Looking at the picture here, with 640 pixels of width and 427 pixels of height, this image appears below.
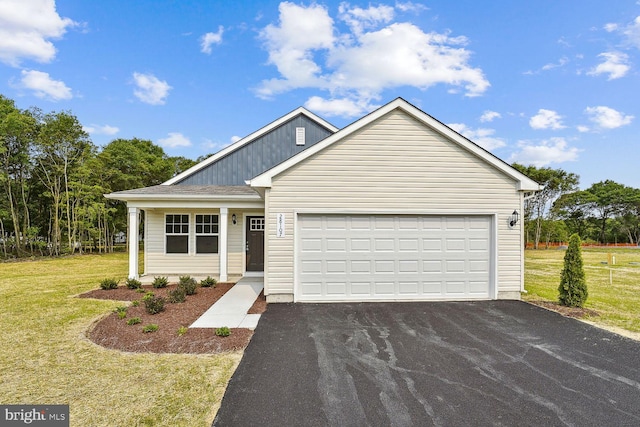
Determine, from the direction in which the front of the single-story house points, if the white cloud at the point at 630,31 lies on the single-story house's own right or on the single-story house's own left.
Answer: on the single-story house's own left

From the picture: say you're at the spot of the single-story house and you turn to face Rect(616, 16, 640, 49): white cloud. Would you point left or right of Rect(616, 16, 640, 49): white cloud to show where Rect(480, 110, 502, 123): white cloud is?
left

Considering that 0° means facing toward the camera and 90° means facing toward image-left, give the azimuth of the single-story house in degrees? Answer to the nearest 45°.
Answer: approximately 0°

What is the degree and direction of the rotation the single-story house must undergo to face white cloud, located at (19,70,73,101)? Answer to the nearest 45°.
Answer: approximately 135° to its right

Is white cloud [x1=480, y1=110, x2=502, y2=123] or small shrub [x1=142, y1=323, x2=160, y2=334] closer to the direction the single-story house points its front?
the small shrub

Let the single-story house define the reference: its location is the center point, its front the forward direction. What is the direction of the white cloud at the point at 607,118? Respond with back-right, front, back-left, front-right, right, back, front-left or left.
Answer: back-left

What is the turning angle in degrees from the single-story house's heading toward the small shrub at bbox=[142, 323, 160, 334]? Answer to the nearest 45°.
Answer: approximately 45° to its right

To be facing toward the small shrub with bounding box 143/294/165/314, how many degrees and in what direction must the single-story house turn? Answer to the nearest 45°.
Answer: approximately 90° to its right

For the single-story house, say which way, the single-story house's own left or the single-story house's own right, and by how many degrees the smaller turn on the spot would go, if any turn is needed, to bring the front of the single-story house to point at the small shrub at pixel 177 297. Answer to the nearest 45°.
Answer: approximately 90° to the single-story house's own right

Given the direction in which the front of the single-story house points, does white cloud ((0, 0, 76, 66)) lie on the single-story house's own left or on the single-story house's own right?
on the single-story house's own right

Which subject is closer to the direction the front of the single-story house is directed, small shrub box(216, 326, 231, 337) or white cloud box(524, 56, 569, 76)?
the small shrub

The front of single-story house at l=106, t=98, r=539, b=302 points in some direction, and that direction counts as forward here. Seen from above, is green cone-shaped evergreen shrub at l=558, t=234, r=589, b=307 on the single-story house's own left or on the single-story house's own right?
on the single-story house's own left
